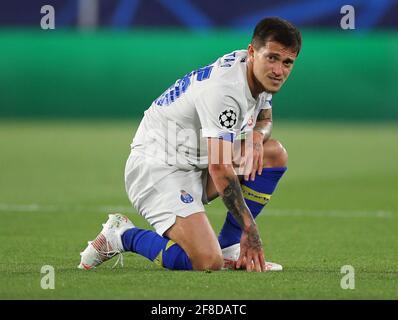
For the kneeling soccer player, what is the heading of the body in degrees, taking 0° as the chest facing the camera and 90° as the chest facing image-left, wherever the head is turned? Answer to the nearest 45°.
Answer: approximately 270°
